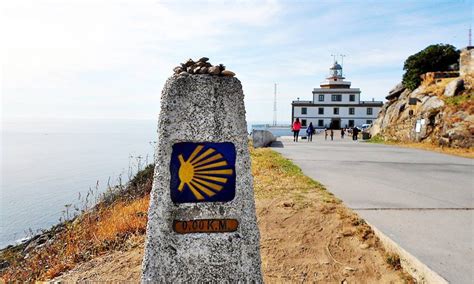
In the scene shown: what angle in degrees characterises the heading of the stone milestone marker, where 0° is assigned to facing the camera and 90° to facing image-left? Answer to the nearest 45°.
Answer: approximately 0°

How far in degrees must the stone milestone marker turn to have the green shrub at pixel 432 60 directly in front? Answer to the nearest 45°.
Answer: approximately 135° to its left

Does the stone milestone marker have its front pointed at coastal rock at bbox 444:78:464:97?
no
